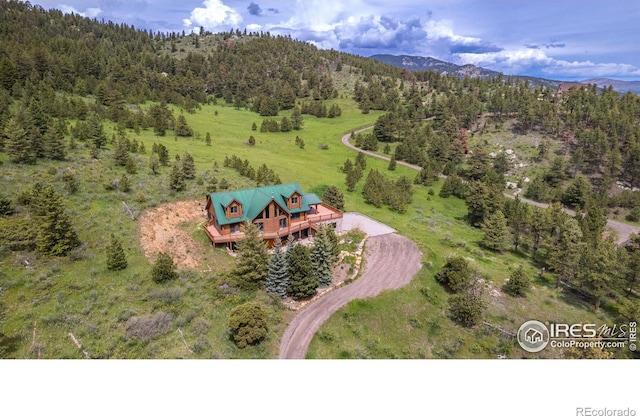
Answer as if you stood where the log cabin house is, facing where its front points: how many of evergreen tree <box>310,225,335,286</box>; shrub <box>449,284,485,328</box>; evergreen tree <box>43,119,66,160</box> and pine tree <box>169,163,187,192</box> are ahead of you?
2

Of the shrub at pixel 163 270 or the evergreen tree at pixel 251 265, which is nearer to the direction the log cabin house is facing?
the evergreen tree

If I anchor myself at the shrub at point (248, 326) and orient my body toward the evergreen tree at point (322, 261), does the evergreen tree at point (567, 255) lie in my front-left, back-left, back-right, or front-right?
front-right

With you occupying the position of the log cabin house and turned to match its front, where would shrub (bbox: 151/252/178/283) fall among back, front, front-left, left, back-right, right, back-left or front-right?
right

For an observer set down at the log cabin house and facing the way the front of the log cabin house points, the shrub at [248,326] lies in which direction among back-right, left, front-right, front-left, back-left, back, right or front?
front-right

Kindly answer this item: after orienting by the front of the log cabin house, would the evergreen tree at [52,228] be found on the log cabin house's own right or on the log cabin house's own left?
on the log cabin house's own right

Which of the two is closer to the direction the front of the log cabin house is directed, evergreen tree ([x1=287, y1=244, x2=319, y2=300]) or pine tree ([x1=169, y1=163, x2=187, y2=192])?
the evergreen tree

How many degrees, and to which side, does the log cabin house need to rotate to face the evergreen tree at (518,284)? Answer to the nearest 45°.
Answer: approximately 45° to its left

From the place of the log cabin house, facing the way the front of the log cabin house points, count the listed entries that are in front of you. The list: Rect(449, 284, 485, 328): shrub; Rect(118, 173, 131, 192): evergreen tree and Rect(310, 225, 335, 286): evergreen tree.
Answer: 2

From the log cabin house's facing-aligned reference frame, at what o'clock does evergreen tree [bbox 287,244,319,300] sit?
The evergreen tree is roughly at 1 o'clock from the log cabin house.

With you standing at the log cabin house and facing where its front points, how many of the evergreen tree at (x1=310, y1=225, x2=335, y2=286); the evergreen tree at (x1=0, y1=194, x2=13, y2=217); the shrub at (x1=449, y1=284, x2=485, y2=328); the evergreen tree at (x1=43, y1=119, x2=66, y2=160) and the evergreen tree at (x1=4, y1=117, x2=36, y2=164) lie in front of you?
2

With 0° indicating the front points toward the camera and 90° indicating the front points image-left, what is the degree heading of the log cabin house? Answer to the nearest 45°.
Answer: approximately 315°

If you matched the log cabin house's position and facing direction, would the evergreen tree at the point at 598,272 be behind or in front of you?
in front

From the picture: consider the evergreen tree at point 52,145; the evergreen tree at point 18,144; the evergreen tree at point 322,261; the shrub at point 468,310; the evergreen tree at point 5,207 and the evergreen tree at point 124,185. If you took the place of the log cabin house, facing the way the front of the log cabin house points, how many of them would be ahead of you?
2

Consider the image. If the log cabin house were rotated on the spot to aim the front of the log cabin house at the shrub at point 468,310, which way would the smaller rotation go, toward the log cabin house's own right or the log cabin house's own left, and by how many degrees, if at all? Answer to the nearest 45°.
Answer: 0° — it already faces it

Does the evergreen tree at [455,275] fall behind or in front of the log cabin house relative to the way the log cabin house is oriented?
in front

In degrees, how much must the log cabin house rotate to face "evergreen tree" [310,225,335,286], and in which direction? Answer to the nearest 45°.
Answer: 0° — it already faces it

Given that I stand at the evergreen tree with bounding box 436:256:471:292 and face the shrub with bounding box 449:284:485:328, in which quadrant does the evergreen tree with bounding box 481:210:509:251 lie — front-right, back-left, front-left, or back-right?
back-left
